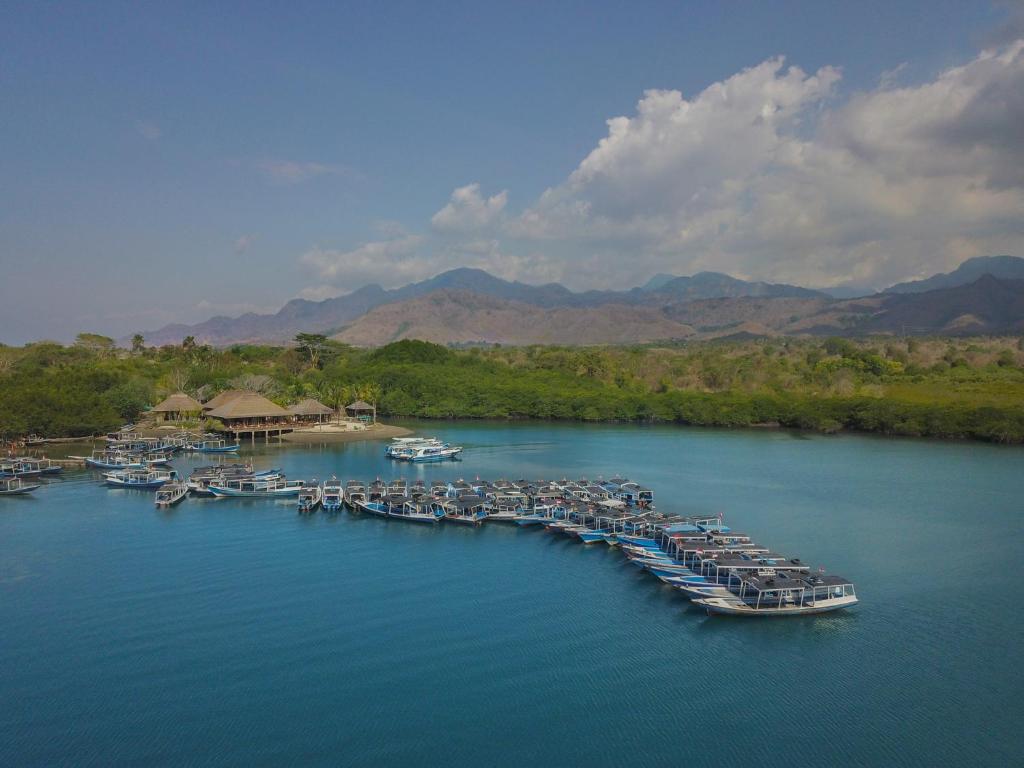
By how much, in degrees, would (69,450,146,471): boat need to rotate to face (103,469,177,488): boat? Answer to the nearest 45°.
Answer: approximately 90° to its left

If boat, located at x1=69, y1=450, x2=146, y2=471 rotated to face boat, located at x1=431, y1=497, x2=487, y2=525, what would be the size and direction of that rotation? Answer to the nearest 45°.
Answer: approximately 135° to its left

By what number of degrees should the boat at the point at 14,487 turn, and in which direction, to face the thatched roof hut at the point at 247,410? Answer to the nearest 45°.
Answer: approximately 45° to its left

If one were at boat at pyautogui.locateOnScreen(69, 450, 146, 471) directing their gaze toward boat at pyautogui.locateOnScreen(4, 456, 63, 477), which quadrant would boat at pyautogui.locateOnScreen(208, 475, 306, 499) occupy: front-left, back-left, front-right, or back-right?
back-left

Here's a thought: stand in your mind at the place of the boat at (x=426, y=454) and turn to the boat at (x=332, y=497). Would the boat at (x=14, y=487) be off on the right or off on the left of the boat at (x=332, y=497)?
right

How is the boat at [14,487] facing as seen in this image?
to the viewer's right

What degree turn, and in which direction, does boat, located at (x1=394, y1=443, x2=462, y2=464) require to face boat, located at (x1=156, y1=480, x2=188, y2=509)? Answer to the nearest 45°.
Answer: approximately 45° to its left

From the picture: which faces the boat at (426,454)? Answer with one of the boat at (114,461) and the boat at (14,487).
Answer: the boat at (14,487)

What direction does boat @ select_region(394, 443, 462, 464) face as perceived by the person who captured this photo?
facing to the left of the viewer

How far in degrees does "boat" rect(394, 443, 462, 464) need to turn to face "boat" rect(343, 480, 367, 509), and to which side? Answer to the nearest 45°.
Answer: approximately 90° to its left

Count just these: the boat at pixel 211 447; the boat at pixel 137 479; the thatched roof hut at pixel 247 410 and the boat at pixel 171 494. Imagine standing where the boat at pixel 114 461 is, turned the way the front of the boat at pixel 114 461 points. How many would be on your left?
2

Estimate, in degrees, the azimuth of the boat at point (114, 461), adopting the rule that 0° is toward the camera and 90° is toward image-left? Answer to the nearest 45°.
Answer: approximately 90°
